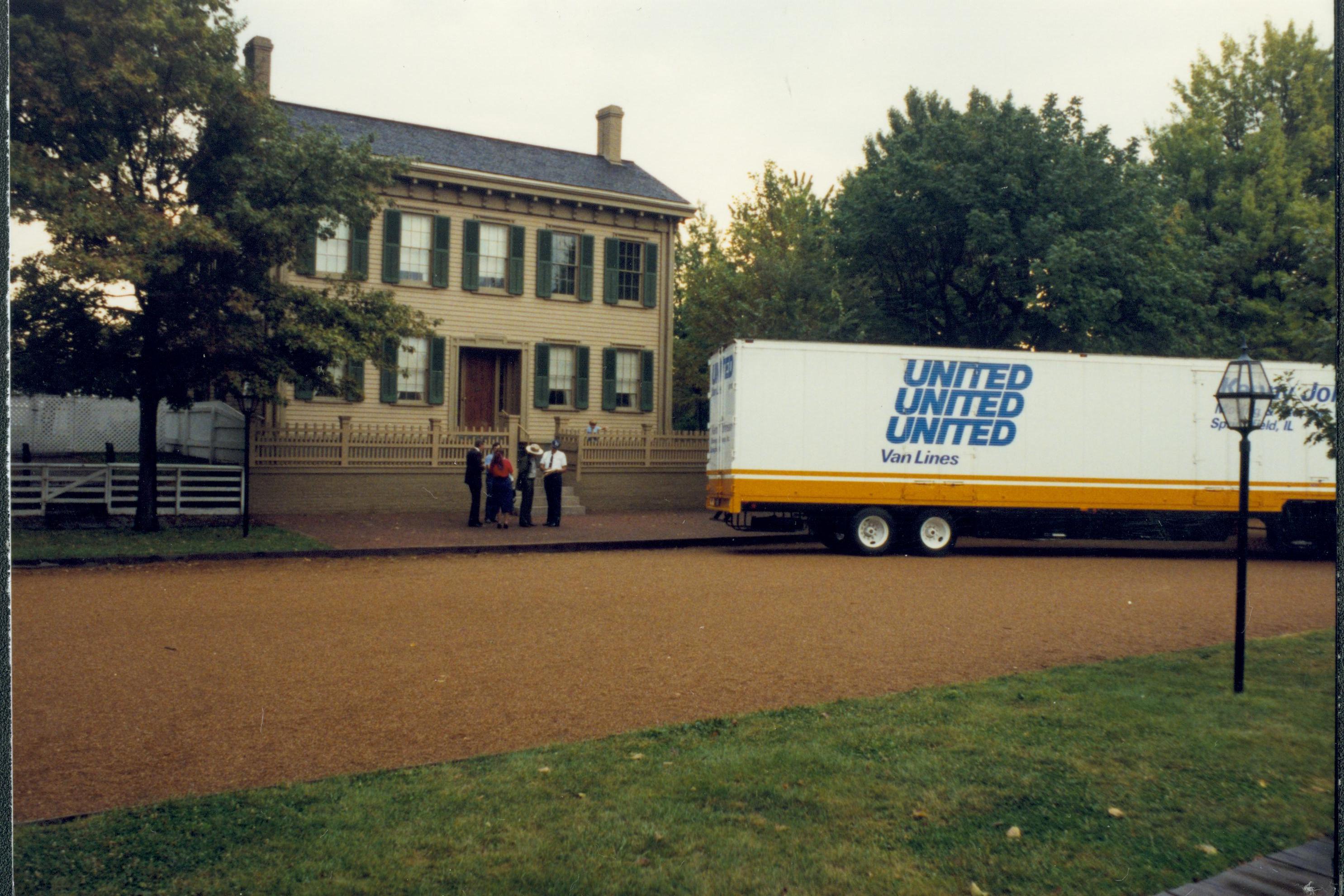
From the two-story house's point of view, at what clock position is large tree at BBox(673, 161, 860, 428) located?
The large tree is roughly at 9 o'clock from the two-story house.

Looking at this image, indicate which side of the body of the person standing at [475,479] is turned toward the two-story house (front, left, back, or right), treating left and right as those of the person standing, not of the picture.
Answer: left

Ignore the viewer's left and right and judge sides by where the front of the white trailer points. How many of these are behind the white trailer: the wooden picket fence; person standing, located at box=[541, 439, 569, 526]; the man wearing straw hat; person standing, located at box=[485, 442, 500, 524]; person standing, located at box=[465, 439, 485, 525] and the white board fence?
6

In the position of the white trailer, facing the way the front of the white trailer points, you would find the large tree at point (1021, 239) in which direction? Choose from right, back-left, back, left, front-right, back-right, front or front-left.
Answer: left

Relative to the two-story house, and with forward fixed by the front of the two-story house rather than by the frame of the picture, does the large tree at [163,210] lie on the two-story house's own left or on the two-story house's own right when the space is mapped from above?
on the two-story house's own right

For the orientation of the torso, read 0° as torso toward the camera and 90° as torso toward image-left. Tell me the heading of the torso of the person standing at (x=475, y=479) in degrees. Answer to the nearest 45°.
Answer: approximately 270°

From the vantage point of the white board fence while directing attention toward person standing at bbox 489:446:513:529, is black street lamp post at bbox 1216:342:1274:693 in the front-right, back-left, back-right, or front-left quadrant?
front-right

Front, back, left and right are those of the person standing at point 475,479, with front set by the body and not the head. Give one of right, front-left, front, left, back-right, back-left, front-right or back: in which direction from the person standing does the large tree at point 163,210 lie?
back-right

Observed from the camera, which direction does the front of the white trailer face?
facing to the right of the viewer
